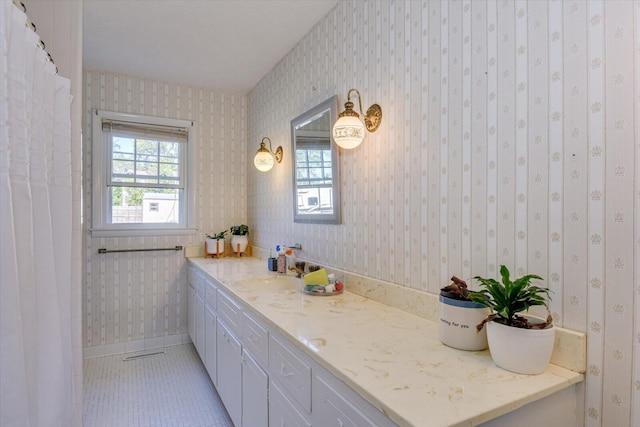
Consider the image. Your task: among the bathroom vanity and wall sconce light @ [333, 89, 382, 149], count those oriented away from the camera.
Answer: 0

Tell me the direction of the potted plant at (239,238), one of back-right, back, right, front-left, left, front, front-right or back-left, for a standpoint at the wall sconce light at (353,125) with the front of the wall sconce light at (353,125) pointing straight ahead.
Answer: right

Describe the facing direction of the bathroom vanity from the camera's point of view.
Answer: facing the viewer and to the left of the viewer

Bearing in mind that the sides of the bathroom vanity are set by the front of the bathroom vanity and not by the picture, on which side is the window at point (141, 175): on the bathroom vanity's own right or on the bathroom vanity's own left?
on the bathroom vanity's own right

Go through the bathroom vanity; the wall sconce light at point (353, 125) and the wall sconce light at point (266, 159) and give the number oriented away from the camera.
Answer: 0

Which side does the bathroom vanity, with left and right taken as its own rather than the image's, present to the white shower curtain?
front

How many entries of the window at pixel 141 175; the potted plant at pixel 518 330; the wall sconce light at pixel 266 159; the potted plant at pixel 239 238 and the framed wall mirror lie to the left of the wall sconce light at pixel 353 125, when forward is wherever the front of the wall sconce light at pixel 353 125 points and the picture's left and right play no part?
1

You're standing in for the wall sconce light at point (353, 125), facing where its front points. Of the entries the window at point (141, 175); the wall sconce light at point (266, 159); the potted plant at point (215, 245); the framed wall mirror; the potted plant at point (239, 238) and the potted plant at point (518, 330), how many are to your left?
1

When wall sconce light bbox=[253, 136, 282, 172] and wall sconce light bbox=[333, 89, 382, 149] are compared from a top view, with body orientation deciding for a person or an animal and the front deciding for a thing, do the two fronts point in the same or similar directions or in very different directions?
same or similar directions
